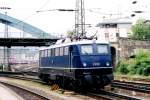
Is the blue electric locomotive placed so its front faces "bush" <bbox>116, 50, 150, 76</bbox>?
no

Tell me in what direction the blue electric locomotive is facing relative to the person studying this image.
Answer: facing the viewer and to the right of the viewer
